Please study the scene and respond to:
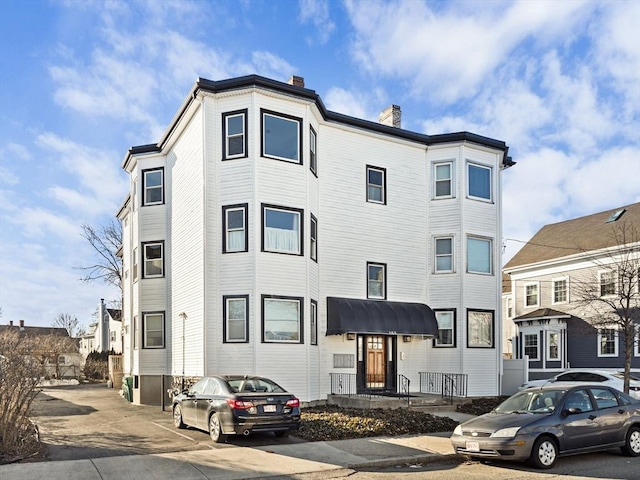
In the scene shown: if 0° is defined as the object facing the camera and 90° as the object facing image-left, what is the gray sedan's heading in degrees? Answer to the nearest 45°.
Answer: approximately 45°

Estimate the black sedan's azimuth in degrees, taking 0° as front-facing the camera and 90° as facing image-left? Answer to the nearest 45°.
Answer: approximately 135°

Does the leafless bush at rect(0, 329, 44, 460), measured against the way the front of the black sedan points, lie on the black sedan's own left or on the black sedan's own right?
on the black sedan's own left

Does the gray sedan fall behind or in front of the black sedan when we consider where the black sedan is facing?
behind

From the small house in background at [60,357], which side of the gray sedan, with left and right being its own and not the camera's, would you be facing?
right

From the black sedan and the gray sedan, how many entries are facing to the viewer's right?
0
